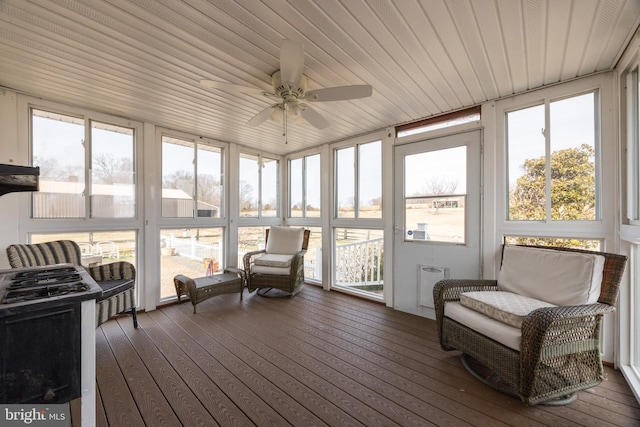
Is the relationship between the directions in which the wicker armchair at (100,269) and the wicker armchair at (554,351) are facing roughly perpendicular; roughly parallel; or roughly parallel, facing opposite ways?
roughly parallel, facing opposite ways

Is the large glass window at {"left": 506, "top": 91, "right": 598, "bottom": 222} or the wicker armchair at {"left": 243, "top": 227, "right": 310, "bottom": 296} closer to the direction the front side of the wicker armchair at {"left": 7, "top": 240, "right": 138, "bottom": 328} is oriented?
the large glass window

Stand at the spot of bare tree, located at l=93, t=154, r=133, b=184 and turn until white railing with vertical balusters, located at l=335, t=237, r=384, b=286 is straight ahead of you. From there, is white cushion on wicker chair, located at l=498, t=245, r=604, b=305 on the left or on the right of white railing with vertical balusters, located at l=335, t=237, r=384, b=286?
right

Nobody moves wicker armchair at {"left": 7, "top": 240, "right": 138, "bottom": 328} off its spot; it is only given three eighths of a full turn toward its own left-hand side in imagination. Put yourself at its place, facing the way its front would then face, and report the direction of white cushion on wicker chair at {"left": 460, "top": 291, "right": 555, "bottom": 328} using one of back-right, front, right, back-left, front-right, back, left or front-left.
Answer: back-right

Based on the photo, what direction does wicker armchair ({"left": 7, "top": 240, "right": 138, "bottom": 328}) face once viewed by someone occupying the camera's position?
facing the viewer and to the right of the viewer

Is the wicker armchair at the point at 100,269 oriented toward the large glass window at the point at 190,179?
no

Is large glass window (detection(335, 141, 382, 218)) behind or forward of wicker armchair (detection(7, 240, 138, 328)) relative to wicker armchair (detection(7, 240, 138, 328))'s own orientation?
forward

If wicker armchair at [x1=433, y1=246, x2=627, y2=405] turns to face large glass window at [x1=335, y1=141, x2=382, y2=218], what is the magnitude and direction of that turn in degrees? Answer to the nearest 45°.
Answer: approximately 90° to its right

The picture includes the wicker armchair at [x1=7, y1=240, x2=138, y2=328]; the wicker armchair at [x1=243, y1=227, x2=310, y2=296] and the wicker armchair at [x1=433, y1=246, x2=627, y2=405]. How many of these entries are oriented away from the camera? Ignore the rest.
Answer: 0

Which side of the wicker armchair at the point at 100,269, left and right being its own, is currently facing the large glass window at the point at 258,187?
left

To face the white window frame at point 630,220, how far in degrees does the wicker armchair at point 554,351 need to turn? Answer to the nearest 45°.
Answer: approximately 180°

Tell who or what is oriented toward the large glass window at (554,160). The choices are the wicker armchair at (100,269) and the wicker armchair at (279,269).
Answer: the wicker armchair at (100,269)

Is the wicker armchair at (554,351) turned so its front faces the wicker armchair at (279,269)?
no

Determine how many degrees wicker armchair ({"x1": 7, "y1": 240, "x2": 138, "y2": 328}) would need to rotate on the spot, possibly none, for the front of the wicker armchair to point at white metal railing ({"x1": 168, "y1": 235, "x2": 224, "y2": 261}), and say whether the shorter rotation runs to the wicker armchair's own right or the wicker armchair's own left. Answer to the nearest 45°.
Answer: approximately 90° to the wicker armchair's own left

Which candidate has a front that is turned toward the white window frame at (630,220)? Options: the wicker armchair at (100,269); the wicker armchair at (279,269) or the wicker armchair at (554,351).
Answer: the wicker armchair at (100,269)

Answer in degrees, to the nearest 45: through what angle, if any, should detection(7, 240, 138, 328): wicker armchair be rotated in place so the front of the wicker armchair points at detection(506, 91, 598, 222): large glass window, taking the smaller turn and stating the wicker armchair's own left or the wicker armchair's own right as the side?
0° — it already faces it

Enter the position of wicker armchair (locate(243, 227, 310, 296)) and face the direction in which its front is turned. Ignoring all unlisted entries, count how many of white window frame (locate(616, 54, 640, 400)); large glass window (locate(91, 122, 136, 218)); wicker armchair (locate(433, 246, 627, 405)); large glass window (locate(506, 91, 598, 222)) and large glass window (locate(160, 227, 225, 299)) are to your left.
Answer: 3

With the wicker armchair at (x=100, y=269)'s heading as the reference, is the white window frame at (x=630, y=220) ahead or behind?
ahead

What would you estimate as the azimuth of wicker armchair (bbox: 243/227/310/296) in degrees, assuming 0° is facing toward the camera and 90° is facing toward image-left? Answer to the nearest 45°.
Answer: approximately 45°

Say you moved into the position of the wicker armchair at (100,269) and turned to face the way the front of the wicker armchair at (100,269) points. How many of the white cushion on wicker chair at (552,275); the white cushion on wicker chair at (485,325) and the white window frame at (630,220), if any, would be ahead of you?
3

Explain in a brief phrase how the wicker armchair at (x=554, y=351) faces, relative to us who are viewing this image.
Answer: facing the viewer and to the left of the viewer
